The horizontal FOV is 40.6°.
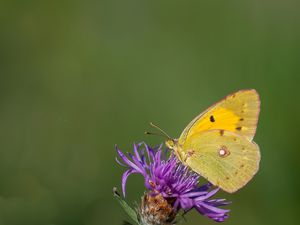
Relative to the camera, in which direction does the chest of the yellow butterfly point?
to the viewer's left
